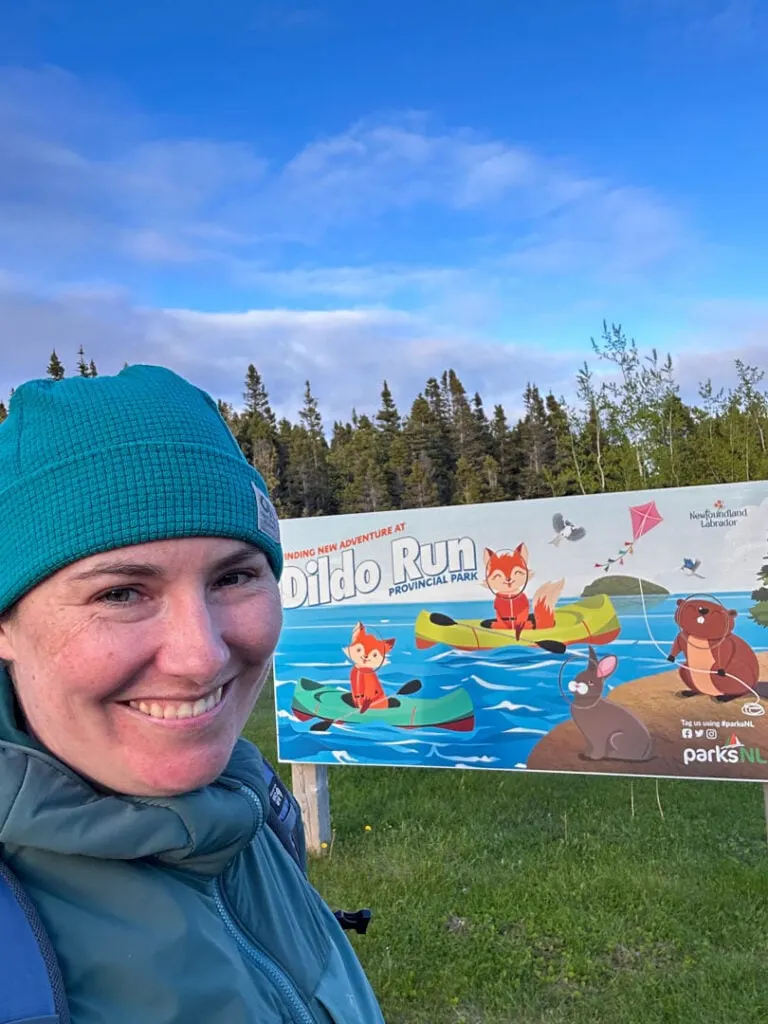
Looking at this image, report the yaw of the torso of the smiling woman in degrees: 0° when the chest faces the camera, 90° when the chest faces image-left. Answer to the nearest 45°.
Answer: approximately 315°

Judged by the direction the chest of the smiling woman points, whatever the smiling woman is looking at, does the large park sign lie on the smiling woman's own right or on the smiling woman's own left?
on the smiling woman's own left
